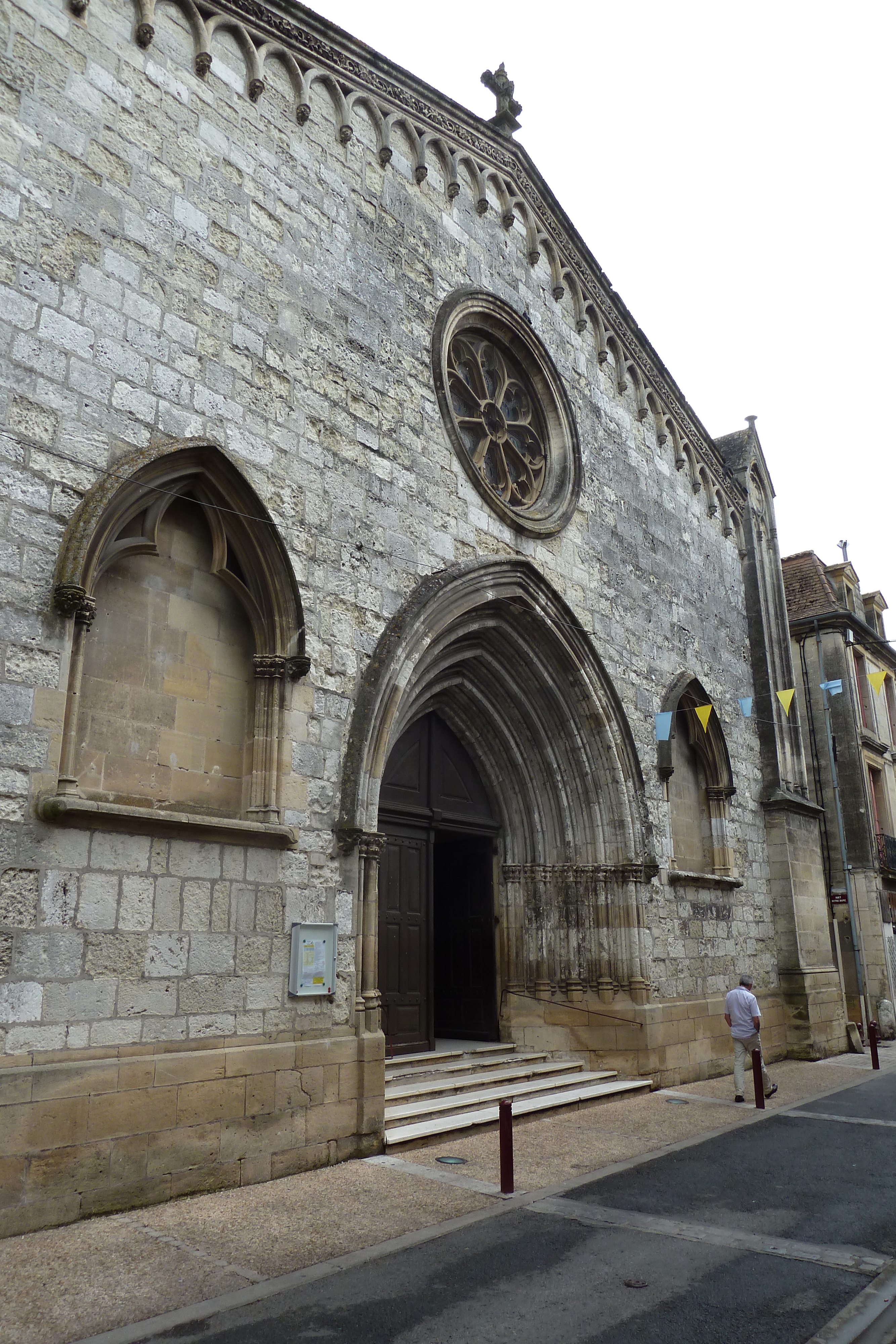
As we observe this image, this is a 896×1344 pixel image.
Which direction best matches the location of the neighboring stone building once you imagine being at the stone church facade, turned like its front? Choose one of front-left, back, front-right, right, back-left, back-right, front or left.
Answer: left

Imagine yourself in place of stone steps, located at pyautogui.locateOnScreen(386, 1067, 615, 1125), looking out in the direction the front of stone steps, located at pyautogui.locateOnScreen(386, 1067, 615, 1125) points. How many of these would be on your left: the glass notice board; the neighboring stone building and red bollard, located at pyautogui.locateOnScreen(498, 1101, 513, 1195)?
1

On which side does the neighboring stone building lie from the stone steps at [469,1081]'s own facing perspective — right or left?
on its left

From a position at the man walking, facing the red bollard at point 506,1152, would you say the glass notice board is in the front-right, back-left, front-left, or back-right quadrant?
front-right

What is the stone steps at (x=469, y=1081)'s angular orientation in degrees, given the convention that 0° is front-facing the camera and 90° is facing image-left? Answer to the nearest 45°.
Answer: approximately 315°

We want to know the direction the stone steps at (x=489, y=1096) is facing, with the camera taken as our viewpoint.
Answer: facing the viewer and to the right of the viewer

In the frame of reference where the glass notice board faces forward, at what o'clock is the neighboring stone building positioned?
The neighboring stone building is roughly at 9 o'clock from the glass notice board.

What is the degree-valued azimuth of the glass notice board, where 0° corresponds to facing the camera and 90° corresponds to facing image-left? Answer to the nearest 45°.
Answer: approximately 315°

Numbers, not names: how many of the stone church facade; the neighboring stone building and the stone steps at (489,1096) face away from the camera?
0

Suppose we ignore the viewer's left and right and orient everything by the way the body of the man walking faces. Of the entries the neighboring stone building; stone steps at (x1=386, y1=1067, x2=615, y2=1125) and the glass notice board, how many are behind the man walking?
2

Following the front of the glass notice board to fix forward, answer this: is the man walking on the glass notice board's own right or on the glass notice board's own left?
on the glass notice board's own left

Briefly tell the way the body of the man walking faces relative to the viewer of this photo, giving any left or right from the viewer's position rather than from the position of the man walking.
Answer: facing away from the viewer and to the right of the viewer

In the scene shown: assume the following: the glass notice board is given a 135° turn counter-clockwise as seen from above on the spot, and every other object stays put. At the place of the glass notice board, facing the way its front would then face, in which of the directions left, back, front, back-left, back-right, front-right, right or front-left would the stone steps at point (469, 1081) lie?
front-right
